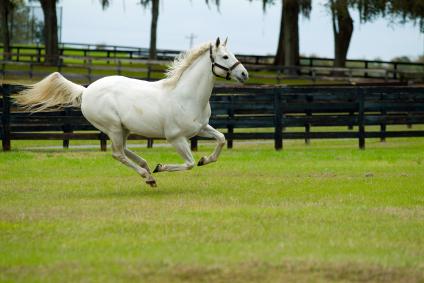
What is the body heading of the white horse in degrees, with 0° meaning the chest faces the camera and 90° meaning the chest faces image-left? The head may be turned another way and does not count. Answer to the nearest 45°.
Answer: approximately 270°
